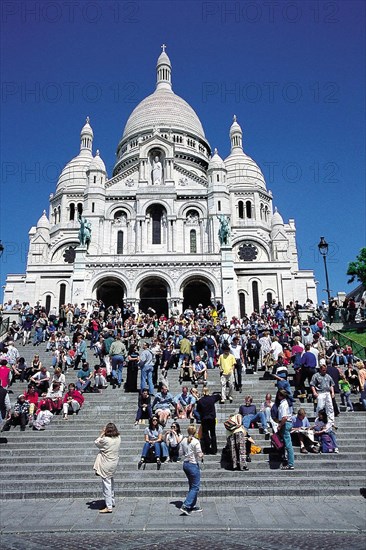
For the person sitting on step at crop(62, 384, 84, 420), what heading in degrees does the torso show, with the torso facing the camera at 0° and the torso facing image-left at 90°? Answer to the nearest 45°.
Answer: approximately 45°

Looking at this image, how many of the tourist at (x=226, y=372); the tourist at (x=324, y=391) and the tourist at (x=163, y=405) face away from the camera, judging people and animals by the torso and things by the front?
0

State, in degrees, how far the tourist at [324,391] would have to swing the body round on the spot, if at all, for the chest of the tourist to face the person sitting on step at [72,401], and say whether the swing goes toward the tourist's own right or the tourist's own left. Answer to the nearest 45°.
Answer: approximately 90° to the tourist's own right

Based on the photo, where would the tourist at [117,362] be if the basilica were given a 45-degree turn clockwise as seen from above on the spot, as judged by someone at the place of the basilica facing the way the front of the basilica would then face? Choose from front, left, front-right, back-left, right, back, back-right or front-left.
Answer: front-left

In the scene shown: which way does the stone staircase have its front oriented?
toward the camera

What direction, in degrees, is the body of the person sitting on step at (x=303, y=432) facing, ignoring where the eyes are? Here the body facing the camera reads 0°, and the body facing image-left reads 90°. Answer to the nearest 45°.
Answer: approximately 0°

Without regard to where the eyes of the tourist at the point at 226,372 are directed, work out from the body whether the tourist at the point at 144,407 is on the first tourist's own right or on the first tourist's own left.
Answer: on the first tourist's own right

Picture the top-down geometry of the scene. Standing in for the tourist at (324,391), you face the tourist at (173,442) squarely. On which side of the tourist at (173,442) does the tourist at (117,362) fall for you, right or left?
right

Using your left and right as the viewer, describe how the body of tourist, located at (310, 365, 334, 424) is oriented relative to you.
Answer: facing the viewer

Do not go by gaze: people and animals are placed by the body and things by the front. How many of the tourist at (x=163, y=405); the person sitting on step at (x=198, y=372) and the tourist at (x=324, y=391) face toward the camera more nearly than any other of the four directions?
3

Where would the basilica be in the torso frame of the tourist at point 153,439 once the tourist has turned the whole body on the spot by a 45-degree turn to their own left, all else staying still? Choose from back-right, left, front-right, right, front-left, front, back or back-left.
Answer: back-left

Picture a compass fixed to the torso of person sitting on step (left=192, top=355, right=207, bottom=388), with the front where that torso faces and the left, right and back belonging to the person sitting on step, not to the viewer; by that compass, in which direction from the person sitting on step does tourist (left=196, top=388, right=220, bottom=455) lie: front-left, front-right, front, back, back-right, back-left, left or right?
front
